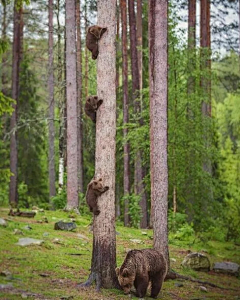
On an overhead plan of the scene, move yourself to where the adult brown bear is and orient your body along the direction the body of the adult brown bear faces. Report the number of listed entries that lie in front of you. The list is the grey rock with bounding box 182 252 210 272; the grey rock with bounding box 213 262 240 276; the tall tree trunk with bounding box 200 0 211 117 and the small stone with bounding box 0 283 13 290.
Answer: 1

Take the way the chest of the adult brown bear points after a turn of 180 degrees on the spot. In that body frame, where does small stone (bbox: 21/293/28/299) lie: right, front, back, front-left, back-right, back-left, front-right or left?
back

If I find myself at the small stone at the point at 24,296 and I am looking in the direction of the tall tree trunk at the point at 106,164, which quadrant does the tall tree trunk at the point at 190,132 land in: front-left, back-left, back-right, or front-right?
front-left

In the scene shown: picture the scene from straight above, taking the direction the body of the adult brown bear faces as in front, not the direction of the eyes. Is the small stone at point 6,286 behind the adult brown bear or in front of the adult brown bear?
in front

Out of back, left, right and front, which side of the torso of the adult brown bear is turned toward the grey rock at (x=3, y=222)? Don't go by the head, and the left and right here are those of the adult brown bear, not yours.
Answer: right

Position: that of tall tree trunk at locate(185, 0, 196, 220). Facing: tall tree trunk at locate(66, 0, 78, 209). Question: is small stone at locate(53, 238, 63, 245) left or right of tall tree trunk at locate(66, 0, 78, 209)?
left

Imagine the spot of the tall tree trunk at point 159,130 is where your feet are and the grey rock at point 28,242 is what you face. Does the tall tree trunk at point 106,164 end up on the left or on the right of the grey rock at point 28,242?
left

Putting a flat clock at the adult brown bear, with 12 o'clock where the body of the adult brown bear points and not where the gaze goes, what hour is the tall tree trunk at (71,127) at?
The tall tree trunk is roughly at 4 o'clock from the adult brown bear.

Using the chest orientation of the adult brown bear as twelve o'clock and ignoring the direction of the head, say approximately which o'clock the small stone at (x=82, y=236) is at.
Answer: The small stone is roughly at 4 o'clock from the adult brown bear.

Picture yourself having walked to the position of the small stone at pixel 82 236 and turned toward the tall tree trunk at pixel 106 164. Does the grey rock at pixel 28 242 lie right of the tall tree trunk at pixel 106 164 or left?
right
